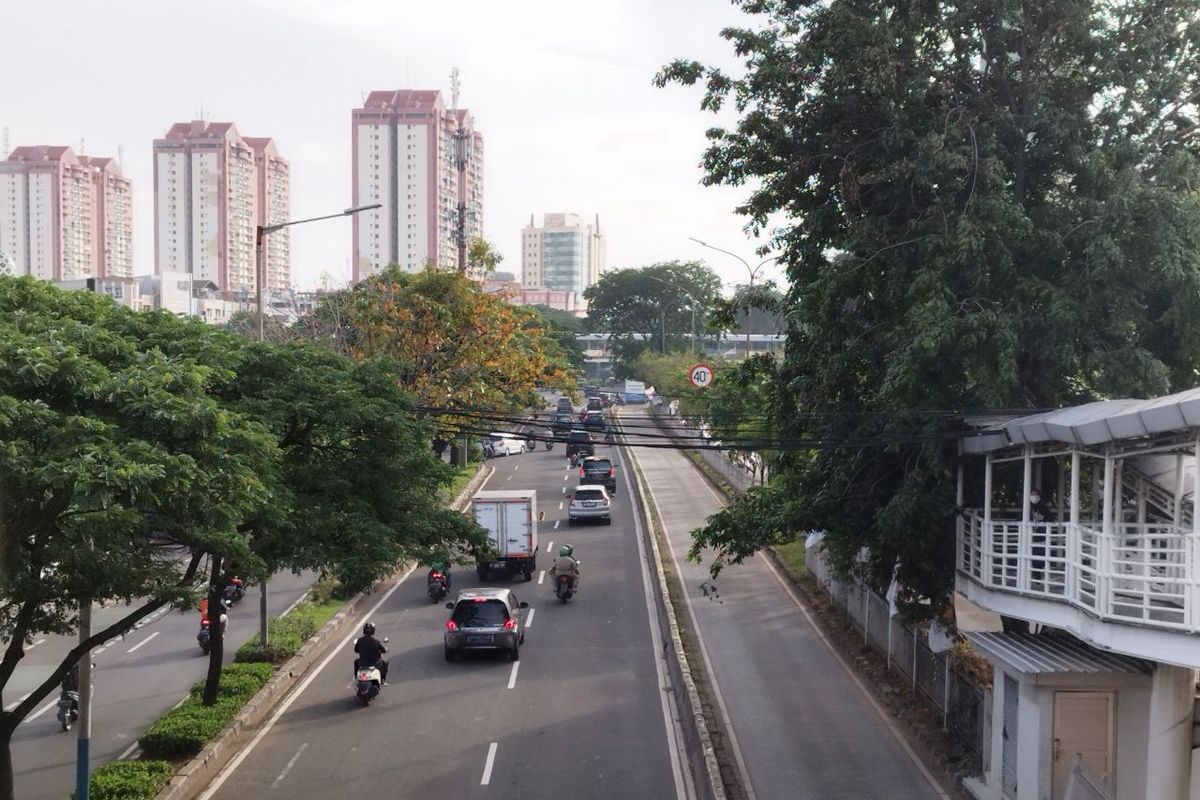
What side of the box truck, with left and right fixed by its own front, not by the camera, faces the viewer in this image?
back

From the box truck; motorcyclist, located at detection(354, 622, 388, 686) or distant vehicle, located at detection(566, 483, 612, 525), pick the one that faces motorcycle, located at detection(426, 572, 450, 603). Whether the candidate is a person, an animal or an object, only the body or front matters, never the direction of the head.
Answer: the motorcyclist

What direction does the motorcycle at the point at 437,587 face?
away from the camera

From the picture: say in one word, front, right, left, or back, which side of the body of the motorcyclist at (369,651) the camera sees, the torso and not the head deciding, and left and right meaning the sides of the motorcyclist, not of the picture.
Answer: back

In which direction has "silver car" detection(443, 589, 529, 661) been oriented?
away from the camera

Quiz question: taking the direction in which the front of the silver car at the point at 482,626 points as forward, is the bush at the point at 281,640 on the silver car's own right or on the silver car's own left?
on the silver car's own left

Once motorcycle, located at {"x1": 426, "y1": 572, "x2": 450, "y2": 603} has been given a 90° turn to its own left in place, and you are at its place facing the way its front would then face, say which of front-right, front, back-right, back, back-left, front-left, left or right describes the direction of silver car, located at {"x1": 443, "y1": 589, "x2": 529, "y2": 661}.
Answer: left

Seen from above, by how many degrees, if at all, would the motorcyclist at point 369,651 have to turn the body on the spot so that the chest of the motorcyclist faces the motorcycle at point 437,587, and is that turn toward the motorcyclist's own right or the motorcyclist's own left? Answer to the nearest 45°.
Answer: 0° — they already face it

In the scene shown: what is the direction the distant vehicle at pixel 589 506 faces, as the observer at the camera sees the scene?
facing away from the viewer

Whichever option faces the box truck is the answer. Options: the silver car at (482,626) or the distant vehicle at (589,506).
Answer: the silver car

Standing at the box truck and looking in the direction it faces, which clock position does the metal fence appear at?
The metal fence is roughly at 5 o'clock from the box truck.
